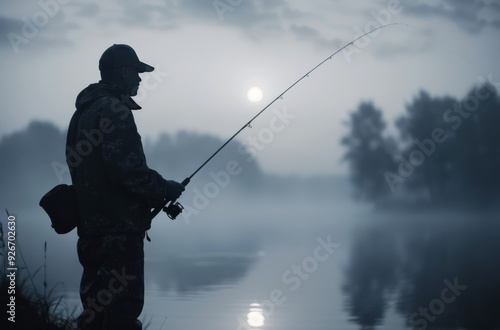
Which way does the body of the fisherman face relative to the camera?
to the viewer's right

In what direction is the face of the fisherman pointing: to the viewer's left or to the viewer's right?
to the viewer's right
